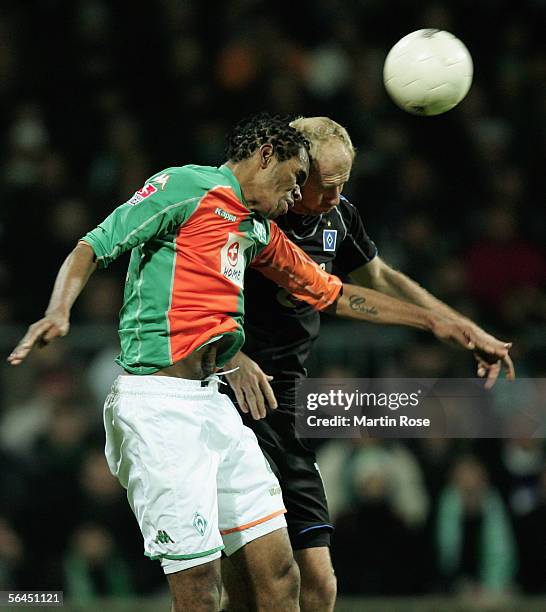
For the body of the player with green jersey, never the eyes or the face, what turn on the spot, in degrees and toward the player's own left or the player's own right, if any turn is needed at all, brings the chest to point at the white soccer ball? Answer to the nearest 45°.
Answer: approximately 90° to the player's own left

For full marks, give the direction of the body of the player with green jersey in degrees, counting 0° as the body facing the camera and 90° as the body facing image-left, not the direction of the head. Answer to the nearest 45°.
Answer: approximately 315°
